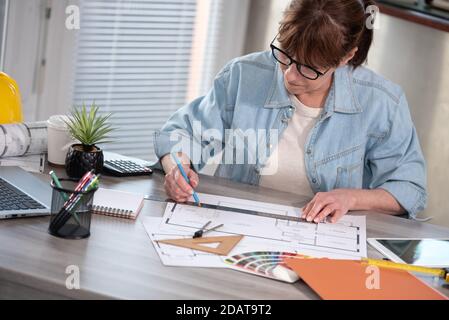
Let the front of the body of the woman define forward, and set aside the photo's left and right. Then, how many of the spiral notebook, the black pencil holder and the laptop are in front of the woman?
3

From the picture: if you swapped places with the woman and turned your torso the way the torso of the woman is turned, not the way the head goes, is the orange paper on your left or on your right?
on your left

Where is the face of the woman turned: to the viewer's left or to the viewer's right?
to the viewer's left

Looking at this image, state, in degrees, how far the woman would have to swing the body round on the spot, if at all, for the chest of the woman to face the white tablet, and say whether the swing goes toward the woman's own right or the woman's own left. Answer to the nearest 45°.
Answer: approximately 90° to the woman's own left

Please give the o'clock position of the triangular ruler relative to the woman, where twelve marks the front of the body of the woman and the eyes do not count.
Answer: The triangular ruler is roughly at 1 o'clock from the woman.

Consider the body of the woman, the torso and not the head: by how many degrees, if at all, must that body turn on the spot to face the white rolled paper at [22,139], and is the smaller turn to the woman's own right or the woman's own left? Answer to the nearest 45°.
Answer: approximately 45° to the woman's own right

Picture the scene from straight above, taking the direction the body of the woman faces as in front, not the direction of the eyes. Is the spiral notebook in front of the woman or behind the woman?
in front

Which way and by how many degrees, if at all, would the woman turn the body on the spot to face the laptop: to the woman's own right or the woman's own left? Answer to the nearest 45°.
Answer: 0° — they already face it

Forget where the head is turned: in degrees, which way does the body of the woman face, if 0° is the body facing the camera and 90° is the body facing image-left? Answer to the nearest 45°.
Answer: approximately 45°

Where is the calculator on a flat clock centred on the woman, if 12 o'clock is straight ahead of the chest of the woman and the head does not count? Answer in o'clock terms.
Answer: The calculator is roughly at 1 o'clock from the woman.
